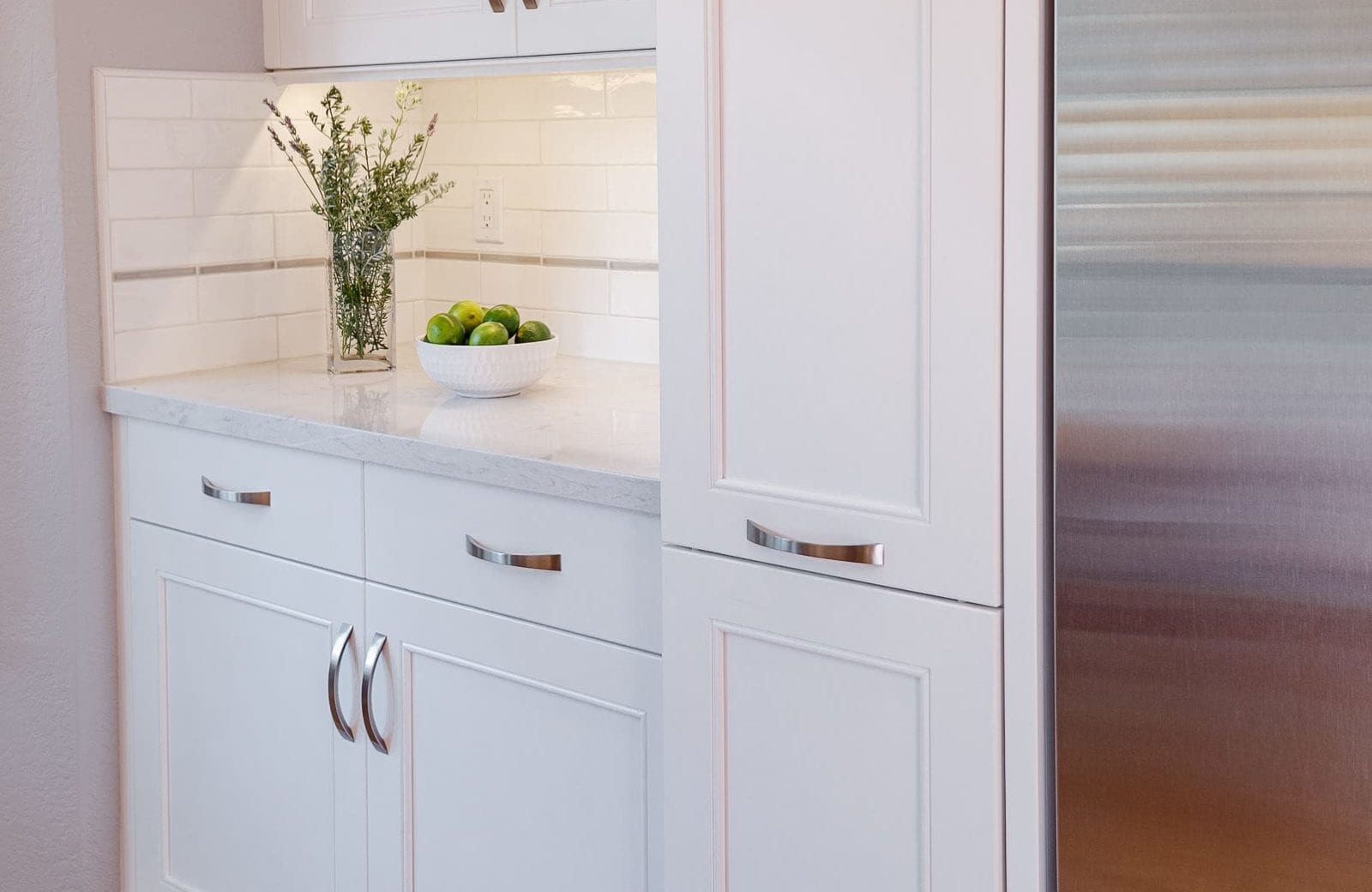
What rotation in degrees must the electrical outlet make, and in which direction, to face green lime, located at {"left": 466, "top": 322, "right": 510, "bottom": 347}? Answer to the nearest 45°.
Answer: approximately 45° to its left

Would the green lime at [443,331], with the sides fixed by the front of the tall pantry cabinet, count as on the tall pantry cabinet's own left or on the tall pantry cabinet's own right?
on the tall pantry cabinet's own right

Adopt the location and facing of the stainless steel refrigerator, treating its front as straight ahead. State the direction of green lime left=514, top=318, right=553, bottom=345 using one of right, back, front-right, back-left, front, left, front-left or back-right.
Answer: back-right

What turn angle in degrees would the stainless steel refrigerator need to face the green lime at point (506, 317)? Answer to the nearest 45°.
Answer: approximately 135° to its right

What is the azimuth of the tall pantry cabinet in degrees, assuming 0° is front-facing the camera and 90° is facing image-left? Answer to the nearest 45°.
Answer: approximately 45°

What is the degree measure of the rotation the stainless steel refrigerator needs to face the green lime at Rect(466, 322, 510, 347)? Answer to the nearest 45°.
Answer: approximately 135° to its right

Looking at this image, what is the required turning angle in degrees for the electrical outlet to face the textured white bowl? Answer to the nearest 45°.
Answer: approximately 45° to its left

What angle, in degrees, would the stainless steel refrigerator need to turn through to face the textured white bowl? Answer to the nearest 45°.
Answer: approximately 135° to its right
